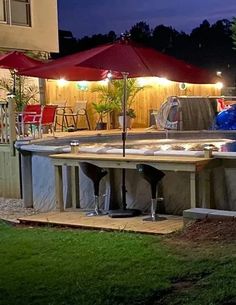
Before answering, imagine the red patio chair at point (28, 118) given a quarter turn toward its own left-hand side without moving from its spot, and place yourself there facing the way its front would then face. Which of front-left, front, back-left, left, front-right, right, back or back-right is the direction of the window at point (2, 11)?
back-left

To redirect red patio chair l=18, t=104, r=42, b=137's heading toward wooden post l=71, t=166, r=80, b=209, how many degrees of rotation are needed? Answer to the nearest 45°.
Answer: approximately 45° to its left

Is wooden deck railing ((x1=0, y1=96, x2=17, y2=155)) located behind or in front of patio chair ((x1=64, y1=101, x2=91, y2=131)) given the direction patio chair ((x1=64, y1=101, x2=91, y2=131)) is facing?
in front

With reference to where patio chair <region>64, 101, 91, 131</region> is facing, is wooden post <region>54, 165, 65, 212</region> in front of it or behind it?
in front

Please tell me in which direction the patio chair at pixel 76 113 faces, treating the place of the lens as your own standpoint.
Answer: facing the viewer and to the left of the viewer

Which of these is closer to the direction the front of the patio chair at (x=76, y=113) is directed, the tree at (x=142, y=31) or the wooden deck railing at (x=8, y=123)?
the wooden deck railing
